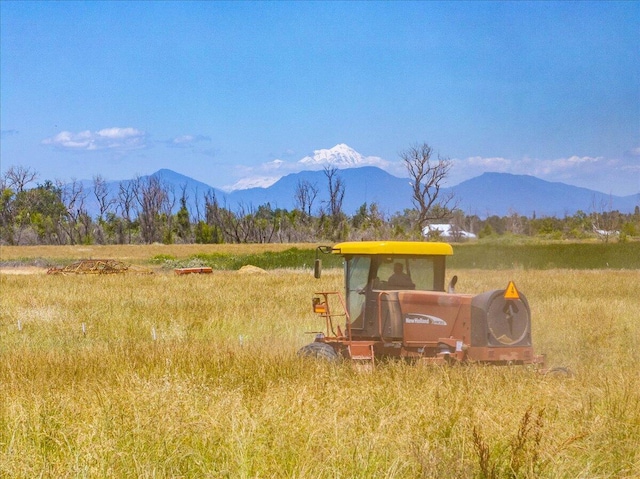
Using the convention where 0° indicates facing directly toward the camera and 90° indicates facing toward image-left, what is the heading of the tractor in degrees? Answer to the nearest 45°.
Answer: approximately 135°
